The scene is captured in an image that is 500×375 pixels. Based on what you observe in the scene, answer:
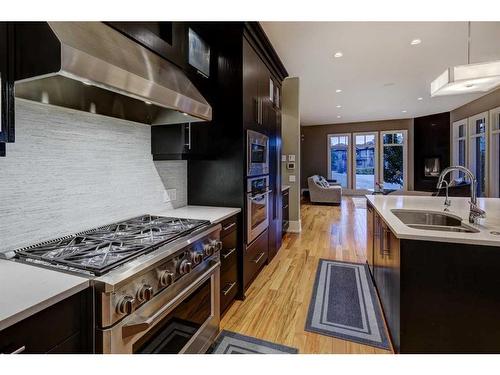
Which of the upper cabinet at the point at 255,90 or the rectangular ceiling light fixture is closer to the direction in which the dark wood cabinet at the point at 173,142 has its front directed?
the rectangular ceiling light fixture

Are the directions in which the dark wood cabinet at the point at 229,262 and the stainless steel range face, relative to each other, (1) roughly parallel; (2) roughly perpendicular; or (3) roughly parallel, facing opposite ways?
roughly parallel

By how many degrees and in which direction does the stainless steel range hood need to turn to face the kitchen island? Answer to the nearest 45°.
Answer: approximately 45° to its left

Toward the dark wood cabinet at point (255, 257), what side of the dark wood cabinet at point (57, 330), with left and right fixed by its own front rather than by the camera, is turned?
left

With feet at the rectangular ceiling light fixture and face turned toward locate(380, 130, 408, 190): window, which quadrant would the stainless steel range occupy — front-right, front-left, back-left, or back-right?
back-left

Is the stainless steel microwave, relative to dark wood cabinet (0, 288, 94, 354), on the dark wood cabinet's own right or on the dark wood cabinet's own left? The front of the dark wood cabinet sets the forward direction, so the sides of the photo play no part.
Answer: on the dark wood cabinet's own left

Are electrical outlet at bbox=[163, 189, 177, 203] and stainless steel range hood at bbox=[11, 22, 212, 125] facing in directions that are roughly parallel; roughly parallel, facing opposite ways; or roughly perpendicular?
roughly parallel

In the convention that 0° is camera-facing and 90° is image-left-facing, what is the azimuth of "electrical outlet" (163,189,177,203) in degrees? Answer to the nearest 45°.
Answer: approximately 315°

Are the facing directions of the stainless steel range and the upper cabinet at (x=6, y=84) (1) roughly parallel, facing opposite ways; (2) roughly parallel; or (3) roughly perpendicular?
roughly parallel

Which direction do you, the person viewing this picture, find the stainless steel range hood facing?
facing the viewer and to the right of the viewer

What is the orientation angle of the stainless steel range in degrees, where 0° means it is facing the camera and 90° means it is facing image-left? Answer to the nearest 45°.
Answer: approximately 315°

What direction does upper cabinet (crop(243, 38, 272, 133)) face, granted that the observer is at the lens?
facing to the right of the viewer

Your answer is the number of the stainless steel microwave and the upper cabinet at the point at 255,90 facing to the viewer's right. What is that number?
2
